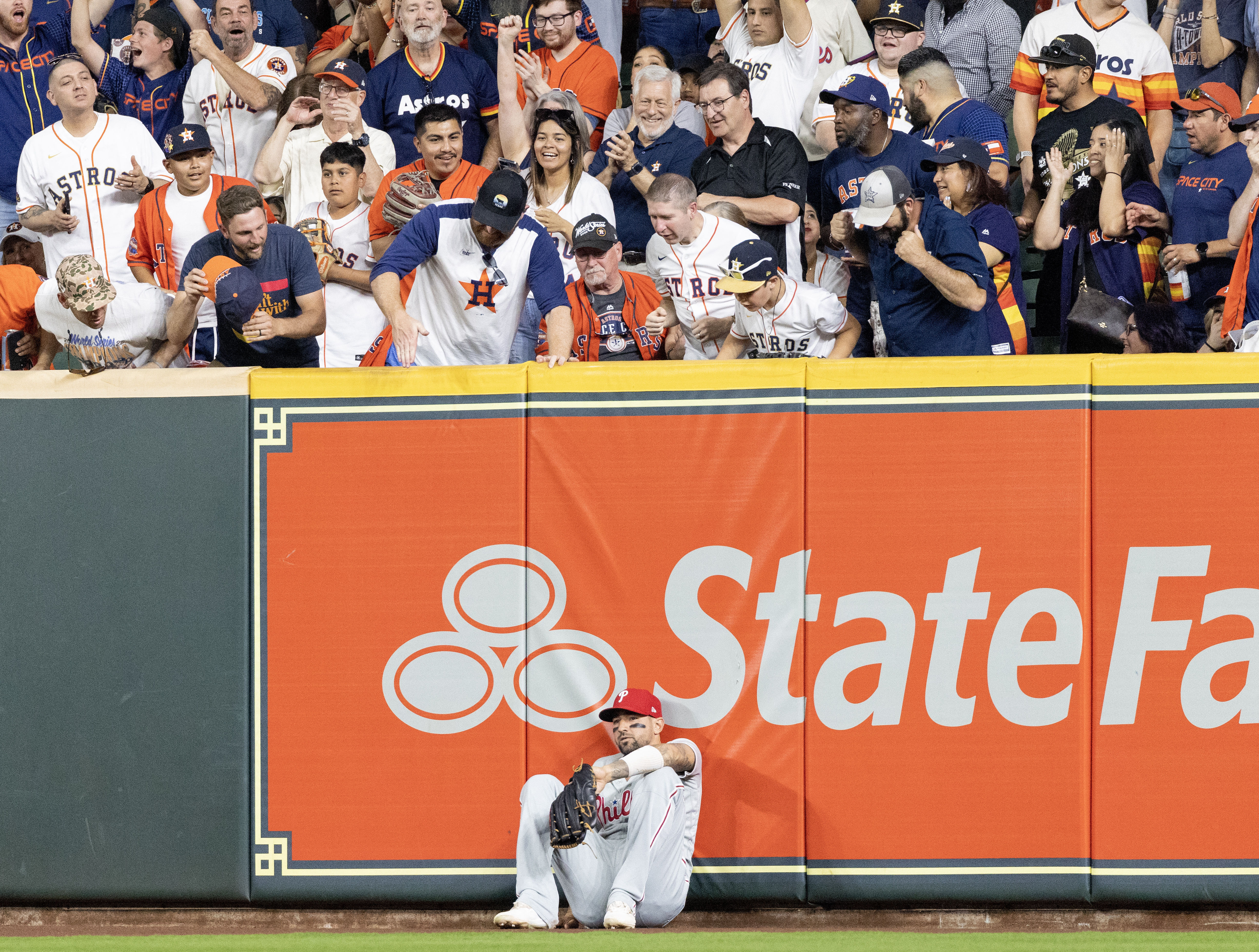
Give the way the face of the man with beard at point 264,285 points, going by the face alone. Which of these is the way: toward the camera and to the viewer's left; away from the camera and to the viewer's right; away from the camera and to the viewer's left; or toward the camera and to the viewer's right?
toward the camera and to the viewer's right

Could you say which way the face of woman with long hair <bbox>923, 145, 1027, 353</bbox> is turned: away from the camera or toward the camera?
toward the camera

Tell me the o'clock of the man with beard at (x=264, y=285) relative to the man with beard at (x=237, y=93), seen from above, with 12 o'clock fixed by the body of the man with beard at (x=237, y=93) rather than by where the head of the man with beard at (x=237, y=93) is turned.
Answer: the man with beard at (x=264, y=285) is roughly at 12 o'clock from the man with beard at (x=237, y=93).

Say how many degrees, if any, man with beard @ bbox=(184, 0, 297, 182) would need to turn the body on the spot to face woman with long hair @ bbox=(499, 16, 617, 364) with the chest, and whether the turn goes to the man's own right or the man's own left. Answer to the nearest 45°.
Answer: approximately 45° to the man's own left

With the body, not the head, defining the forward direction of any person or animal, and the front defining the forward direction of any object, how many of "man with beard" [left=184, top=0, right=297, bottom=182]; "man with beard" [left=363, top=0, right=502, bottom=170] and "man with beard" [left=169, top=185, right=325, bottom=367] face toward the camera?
3

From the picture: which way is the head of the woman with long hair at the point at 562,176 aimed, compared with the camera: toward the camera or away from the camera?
toward the camera

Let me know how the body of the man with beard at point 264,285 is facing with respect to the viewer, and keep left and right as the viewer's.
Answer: facing the viewer

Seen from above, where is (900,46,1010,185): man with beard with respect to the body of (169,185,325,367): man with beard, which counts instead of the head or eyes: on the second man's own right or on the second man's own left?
on the second man's own left

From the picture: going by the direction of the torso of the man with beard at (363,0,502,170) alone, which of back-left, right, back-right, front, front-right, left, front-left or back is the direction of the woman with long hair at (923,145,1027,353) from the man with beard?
front-left

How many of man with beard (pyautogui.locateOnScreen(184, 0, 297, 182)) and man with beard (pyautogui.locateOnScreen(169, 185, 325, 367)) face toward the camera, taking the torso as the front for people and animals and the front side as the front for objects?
2

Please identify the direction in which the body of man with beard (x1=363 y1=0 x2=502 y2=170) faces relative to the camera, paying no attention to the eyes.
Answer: toward the camera

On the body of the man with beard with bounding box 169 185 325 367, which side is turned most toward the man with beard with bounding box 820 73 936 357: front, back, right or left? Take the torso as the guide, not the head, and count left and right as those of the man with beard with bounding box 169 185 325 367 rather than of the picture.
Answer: left

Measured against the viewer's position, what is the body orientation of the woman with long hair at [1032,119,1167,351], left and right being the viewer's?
facing the viewer and to the left of the viewer

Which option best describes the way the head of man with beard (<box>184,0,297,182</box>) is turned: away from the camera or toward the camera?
toward the camera
